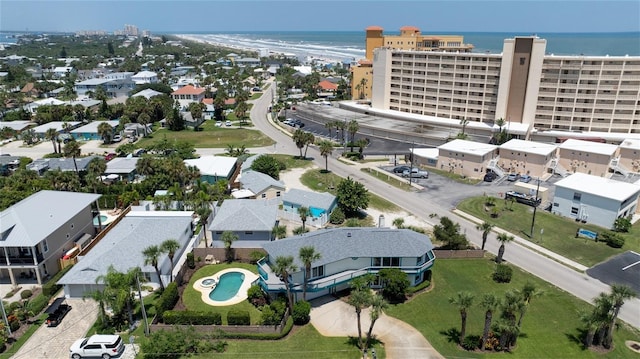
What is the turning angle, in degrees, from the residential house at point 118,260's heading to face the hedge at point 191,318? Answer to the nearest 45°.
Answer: approximately 45° to its left

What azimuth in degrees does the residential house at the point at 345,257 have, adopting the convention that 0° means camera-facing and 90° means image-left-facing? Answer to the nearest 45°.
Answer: approximately 0°

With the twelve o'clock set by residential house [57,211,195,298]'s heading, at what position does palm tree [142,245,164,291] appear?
The palm tree is roughly at 11 o'clock from the residential house.

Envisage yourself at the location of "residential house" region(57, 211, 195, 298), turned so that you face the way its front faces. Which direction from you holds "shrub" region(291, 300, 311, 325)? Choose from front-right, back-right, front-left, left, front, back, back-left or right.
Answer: front-left

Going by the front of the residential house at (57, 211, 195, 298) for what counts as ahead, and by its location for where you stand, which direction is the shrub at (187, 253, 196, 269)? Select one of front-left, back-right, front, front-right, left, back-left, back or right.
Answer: left

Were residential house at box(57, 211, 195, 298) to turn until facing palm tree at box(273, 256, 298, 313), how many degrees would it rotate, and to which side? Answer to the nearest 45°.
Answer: approximately 45° to its left

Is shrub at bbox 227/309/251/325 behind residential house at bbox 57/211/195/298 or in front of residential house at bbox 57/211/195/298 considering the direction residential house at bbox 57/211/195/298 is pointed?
in front
